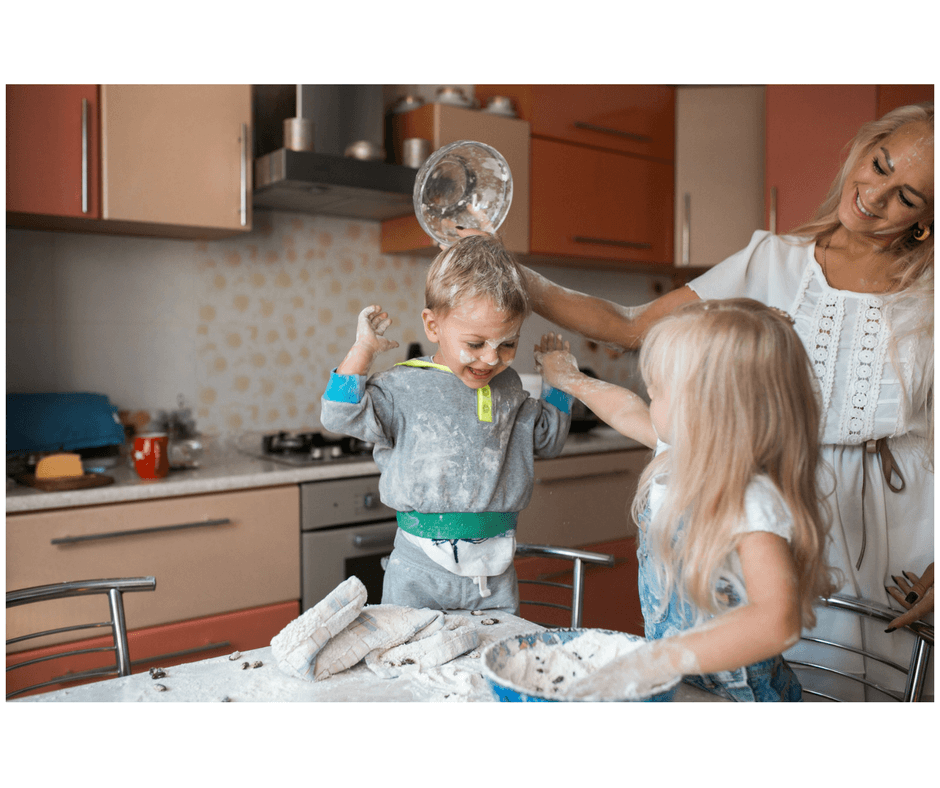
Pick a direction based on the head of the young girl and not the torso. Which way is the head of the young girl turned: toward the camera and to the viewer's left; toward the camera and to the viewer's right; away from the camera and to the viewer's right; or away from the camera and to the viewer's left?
away from the camera and to the viewer's left

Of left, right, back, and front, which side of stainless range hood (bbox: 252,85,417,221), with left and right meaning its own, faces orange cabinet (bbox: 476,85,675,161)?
left

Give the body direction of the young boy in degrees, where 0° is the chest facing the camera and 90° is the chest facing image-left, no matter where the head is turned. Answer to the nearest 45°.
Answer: approximately 315°

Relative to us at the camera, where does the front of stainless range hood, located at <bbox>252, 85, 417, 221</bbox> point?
facing the viewer and to the right of the viewer

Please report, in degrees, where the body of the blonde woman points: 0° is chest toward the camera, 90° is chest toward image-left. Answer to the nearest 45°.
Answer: approximately 45°
